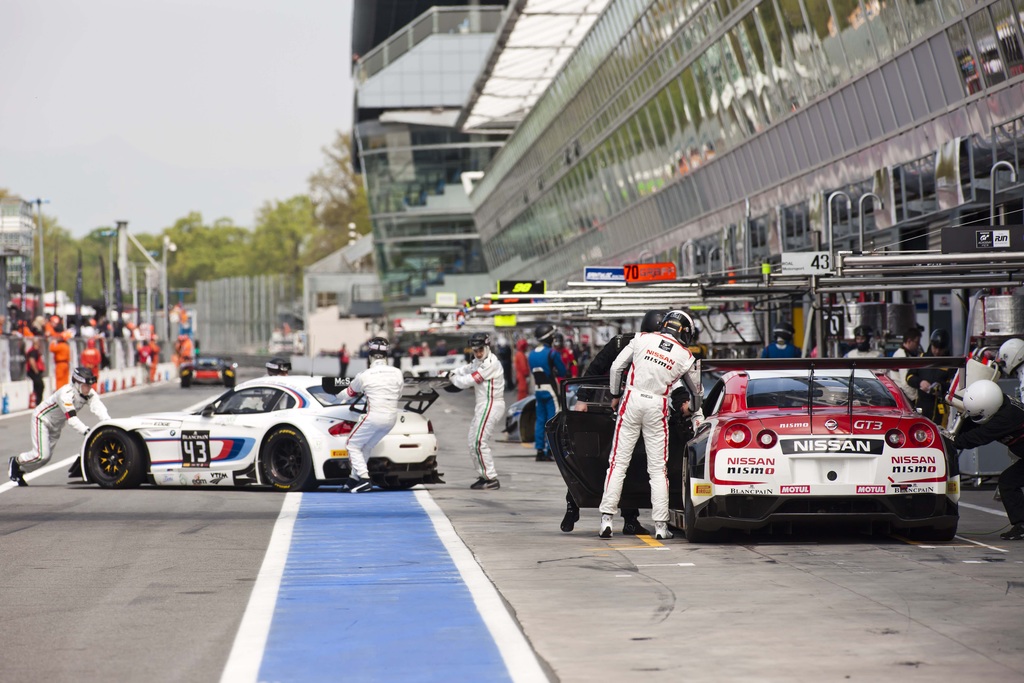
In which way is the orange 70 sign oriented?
toward the camera

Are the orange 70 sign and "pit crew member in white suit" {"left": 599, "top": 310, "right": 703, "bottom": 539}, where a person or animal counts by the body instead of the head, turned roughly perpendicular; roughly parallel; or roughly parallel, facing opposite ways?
roughly parallel, facing opposite ways

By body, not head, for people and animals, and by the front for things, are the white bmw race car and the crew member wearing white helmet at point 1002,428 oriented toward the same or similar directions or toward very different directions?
same or similar directions

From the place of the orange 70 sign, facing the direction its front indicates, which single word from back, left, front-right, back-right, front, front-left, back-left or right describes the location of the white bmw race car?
front-right

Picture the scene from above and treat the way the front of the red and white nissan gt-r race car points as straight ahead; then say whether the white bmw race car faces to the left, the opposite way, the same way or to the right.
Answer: to the left

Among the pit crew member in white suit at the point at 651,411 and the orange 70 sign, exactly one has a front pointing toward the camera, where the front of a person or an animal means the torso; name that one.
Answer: the orange 70 sign

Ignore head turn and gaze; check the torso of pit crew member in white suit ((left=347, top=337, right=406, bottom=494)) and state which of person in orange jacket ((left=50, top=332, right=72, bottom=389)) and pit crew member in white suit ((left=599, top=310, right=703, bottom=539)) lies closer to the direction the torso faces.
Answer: the person in orange jacket

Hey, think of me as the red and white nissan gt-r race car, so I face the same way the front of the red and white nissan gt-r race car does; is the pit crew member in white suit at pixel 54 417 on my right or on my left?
on my left

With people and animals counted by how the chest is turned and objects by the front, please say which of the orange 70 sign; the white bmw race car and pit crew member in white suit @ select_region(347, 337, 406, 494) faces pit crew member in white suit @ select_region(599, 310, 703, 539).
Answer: the orange 70 sign

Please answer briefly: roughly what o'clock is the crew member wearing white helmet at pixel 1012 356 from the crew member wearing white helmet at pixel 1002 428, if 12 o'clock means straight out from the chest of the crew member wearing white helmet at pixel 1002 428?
the crew member wearing white helmet at pixel 1012 356 is roughly at 3 o'clock from the crew member wearing white helmet at pixel 1002 428.

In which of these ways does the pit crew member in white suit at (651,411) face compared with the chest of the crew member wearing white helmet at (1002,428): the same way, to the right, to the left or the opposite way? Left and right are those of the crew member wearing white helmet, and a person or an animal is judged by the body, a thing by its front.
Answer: to the right
